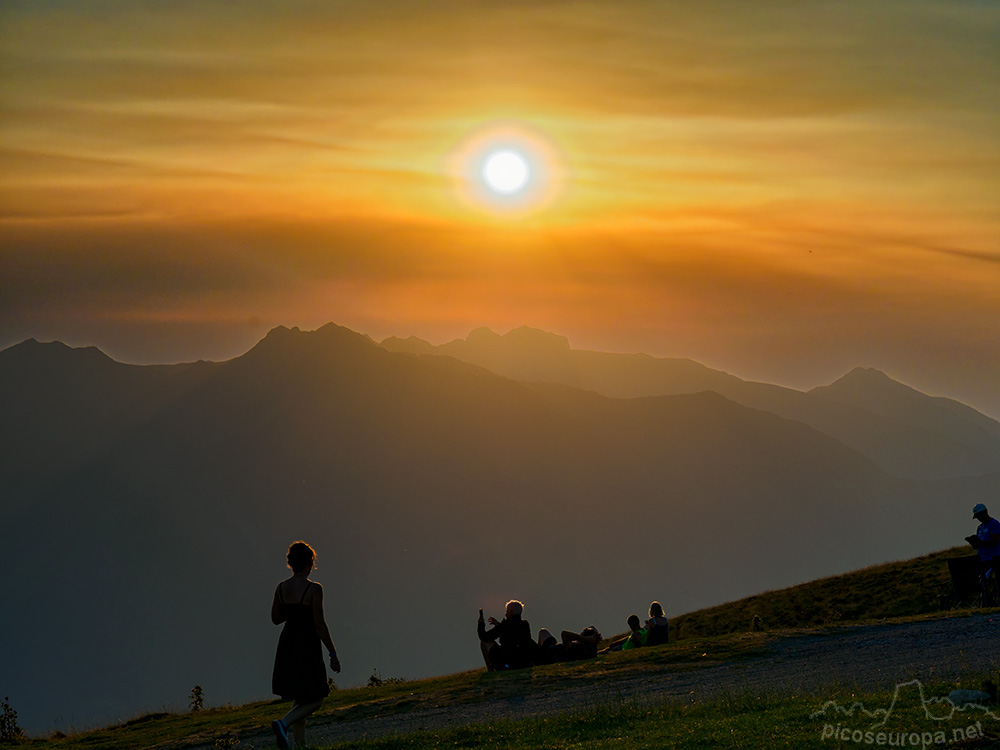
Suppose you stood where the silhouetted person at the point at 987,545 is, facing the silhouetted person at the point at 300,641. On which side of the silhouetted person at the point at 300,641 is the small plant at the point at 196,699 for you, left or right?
right

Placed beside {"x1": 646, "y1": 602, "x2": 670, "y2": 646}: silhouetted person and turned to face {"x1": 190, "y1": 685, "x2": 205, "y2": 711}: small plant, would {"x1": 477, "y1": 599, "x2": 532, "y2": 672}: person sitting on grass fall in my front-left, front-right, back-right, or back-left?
front-left

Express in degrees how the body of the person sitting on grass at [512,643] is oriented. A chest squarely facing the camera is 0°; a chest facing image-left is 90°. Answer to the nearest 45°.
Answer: approximately 135°

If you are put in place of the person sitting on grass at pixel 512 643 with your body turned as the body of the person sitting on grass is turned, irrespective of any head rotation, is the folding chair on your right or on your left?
on your right

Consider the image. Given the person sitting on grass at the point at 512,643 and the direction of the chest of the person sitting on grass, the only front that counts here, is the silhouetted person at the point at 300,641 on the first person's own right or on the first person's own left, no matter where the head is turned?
on the first person's own left

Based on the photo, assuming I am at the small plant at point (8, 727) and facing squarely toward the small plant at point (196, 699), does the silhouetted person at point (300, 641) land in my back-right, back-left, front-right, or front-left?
front-right

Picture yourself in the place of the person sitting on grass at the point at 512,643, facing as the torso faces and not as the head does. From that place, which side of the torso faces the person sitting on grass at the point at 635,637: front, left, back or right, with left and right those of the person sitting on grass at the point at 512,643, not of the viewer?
right
